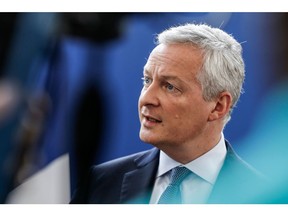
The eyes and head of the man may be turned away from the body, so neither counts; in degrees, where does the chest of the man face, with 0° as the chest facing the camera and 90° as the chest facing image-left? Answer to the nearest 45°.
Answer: approximately 45°
